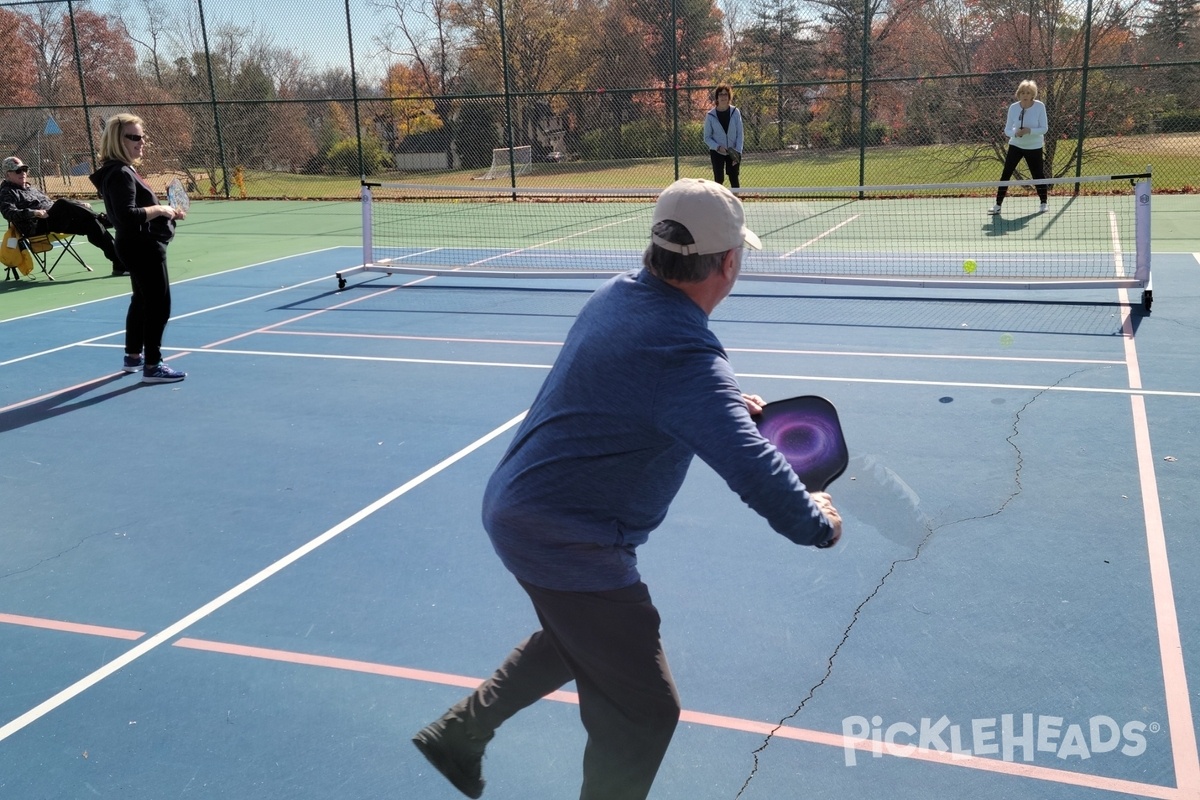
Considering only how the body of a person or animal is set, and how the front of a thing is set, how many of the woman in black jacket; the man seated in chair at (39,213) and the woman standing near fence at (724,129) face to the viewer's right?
2

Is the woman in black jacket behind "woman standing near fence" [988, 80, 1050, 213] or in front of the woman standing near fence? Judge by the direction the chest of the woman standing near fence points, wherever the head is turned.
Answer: in front

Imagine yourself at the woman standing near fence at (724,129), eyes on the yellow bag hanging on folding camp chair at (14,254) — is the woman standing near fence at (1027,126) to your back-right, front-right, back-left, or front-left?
back-left

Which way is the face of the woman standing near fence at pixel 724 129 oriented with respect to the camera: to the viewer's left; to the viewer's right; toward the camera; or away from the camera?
toward the camera

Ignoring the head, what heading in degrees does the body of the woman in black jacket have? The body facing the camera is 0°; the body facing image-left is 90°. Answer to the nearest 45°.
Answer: approximately 270°

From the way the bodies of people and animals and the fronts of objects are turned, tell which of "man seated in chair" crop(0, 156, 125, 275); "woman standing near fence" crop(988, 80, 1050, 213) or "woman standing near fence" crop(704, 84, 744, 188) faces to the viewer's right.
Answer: the man seated in chair

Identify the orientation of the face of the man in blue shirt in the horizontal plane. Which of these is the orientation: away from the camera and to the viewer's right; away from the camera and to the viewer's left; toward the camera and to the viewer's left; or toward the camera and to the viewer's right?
away from the camera and to the viewer's right

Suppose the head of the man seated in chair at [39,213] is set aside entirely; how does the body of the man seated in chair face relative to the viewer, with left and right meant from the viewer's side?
facing to the right of the viewer

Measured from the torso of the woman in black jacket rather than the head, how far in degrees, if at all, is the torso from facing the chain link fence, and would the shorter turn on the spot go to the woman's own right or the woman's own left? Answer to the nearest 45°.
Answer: approximately 45° to the woman's own left

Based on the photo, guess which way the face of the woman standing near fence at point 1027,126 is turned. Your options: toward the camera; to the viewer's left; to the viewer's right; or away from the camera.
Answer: toward the camera

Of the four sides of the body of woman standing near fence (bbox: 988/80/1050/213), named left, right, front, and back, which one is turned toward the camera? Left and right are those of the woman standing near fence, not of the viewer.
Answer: front

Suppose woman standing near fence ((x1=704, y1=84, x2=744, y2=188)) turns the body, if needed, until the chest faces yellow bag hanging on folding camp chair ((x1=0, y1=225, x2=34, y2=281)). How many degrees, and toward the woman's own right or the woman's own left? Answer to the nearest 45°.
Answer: approximately 45° to the woman's own right

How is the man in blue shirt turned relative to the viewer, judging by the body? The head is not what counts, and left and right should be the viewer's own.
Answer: facing away from the viewer and to the right of the viewer

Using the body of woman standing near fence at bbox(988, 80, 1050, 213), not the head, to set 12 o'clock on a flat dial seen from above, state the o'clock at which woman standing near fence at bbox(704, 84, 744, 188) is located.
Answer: woman standing near fence at bbox(704, 84, 744, 188) is roughly at 3 o'clock from woman standing near fence at bbox(988, 80, 1050, 213).

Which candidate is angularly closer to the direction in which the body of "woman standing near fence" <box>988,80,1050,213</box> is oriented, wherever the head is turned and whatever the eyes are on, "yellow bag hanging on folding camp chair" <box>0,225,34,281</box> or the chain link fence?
the yellow bag hanging on folding camp chair

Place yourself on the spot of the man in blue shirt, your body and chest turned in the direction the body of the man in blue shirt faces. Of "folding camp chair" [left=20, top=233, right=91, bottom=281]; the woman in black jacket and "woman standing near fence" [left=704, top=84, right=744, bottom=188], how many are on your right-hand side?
0

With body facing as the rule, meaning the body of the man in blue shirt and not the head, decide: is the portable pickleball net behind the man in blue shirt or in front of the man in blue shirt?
in front
